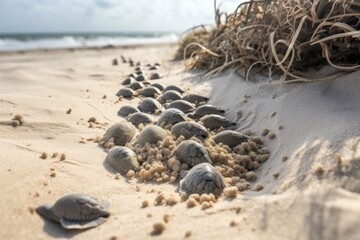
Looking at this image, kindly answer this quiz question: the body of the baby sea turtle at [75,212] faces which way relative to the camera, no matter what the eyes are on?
to the viewer's left

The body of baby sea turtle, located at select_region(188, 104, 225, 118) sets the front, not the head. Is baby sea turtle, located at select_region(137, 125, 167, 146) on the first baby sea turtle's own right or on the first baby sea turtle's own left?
on the first baby sea turtle's own right

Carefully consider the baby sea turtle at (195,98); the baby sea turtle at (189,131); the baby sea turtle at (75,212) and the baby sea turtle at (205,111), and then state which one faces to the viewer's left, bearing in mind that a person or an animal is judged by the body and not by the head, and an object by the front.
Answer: the baby sea turtle at (75,212)

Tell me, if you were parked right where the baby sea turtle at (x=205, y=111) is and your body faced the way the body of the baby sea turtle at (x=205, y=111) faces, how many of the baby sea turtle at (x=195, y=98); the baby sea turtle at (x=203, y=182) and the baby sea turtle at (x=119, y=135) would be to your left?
1

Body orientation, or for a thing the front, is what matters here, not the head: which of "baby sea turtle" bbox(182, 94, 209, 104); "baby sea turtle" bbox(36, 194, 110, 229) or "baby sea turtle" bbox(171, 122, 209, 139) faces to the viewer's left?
"baby sea turtle" bbox(36, 194, 110, 229)

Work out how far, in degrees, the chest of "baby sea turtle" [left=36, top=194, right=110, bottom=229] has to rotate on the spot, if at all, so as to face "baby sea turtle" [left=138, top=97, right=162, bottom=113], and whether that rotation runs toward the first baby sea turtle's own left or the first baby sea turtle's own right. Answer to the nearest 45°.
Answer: approximately 135° to the first baby sea turtle's own right

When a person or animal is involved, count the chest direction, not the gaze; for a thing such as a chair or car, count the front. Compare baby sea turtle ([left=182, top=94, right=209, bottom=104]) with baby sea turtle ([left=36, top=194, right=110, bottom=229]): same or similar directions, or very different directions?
very different directions
